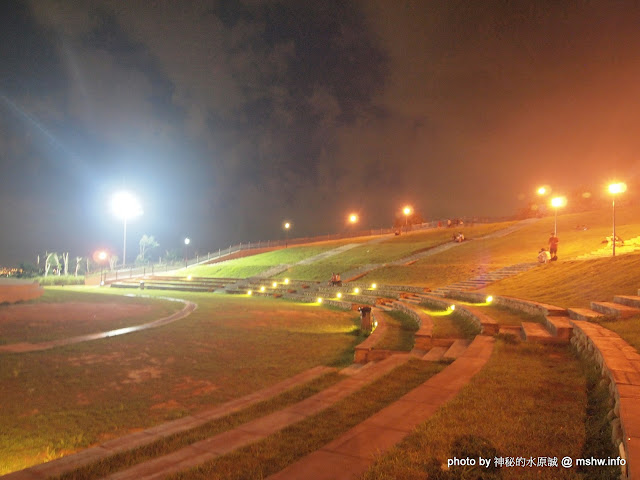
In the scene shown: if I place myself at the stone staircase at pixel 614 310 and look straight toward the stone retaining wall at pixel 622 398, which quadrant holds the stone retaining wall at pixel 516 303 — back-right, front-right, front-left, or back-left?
back-right

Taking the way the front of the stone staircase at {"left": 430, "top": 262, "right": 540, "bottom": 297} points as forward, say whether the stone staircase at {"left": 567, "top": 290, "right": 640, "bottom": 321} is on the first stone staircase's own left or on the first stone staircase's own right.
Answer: on the first stone staircase's own left

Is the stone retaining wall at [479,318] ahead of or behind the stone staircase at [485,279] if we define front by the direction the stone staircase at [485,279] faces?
ahead

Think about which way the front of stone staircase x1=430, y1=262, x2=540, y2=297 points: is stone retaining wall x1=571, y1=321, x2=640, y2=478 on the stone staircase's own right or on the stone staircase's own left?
on the stone staircase's own left

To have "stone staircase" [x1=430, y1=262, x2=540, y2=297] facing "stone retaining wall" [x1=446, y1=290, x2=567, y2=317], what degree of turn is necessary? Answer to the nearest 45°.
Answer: approximately 45° to its left

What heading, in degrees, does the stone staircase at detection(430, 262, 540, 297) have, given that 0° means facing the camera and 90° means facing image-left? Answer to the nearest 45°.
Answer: approximately 45°
